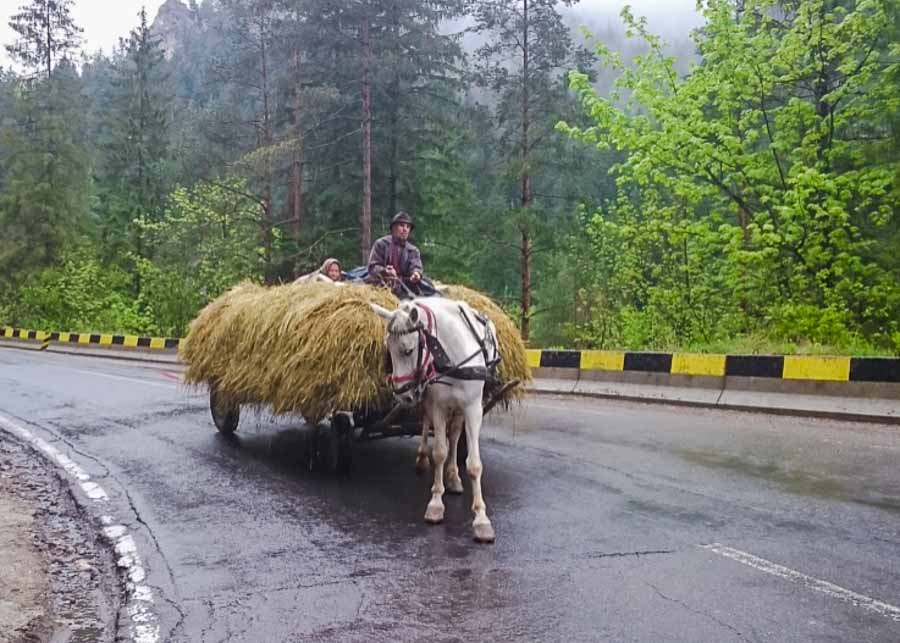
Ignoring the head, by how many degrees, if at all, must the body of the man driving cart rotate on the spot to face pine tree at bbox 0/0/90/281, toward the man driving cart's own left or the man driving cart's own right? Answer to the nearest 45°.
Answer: approximately 180°

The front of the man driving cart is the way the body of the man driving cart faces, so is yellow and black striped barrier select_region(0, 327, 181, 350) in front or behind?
behind

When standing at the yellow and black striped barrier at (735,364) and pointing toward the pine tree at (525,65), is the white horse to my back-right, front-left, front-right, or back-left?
back-left

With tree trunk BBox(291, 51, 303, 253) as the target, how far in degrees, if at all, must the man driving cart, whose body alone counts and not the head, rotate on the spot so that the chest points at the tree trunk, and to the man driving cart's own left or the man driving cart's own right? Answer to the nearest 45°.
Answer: approximately 135° to the man driving cart's own left

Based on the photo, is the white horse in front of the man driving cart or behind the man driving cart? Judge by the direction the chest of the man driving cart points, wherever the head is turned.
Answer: in front

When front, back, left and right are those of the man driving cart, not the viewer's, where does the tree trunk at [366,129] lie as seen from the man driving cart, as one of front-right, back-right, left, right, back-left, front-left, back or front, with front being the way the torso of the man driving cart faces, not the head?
back-left

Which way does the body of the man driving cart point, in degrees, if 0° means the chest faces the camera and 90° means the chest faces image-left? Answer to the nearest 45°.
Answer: approximately 315°

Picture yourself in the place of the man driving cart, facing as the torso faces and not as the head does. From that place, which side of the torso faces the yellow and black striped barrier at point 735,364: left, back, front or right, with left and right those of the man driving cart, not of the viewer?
left

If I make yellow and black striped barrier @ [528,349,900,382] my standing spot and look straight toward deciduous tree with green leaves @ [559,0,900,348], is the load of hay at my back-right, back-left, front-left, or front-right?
back-left
